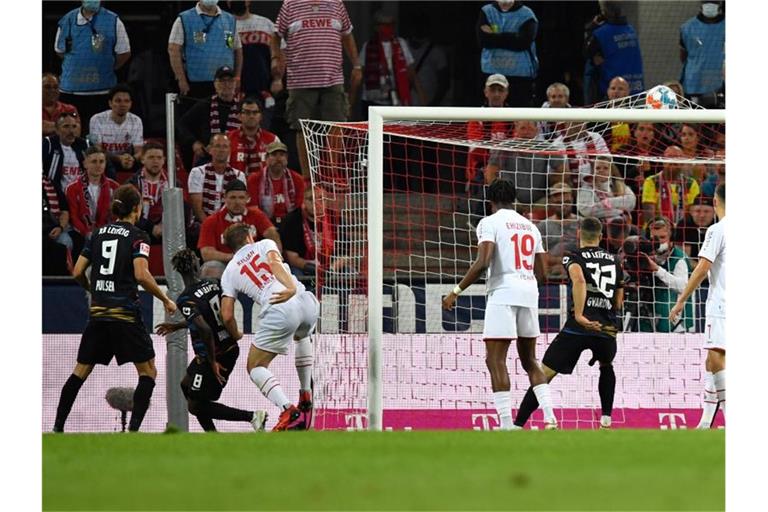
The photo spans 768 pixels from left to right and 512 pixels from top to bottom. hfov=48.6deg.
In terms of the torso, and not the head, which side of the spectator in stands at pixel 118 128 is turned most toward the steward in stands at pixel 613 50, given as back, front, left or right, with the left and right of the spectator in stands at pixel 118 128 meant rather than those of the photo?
left

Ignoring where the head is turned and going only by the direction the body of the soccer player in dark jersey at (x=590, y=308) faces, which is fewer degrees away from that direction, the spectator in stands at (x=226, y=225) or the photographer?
the spectator in stands

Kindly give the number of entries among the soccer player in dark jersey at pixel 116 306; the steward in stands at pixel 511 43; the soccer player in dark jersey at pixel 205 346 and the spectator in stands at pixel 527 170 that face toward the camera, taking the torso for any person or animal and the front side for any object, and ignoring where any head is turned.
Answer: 2

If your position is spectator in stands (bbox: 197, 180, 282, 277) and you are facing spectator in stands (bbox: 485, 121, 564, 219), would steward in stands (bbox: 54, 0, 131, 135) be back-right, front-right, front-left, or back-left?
back-left

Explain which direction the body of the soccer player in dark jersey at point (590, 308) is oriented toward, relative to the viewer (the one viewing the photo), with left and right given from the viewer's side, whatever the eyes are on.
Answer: facing away from the viewer and to the left of the viewer
